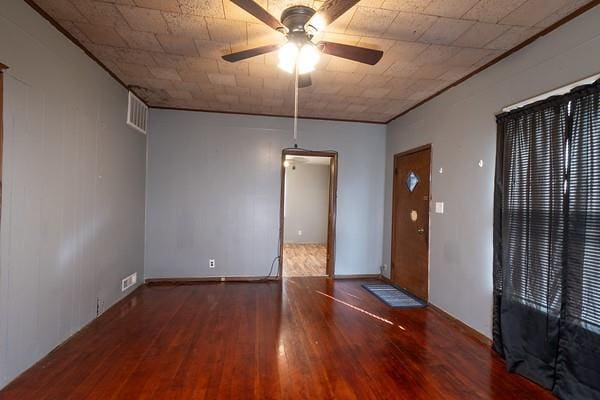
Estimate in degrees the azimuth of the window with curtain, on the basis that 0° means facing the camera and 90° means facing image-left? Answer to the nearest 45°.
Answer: approximately 45°

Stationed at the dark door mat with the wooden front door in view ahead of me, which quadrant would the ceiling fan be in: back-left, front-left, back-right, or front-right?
back-right

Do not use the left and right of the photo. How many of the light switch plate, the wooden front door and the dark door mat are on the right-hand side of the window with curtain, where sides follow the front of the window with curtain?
3

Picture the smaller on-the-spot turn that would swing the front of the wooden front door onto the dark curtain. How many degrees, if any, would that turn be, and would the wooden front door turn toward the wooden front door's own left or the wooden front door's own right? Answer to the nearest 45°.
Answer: approximately 90° to the wooden front door's own left

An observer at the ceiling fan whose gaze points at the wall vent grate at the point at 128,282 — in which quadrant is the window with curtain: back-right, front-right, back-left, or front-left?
back-right

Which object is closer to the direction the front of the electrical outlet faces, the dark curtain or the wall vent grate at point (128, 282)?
the dark curtain

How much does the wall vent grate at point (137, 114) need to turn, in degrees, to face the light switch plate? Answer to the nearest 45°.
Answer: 0° — it already faces it

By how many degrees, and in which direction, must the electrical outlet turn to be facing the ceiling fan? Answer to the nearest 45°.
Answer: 0° — it already faces it
